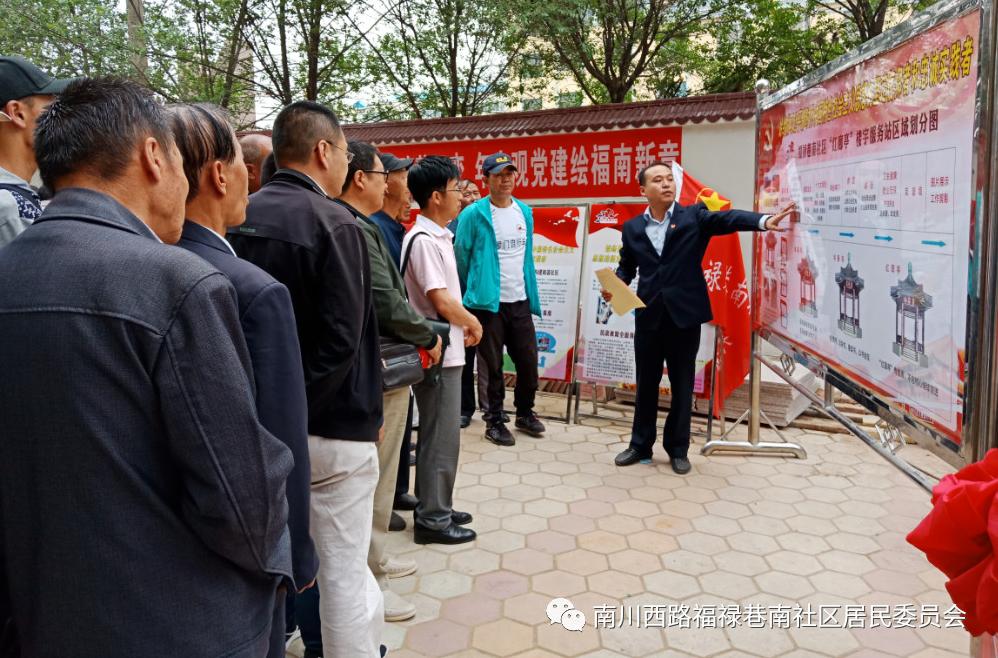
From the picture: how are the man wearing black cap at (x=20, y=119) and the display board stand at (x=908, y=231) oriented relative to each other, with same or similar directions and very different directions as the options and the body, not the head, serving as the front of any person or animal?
very different directions

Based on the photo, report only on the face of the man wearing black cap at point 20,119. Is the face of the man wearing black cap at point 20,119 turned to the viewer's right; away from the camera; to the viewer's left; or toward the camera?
to the viewer's right

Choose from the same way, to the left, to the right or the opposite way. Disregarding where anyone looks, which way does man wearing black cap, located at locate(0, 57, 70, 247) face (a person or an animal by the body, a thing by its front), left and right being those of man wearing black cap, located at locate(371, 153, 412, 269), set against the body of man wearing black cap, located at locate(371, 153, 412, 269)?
the same way

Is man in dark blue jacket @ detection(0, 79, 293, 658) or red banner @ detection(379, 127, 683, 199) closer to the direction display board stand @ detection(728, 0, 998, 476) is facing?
the man in dark blue jacket

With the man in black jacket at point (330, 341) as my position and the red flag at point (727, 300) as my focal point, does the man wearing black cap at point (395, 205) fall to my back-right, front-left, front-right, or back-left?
front-left

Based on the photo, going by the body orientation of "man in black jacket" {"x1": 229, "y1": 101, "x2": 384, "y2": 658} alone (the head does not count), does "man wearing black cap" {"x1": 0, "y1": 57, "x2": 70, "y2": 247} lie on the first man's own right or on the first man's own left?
on the first man's own left

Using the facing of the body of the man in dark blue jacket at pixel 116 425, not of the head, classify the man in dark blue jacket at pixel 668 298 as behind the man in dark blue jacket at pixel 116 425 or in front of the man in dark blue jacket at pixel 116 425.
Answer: in front

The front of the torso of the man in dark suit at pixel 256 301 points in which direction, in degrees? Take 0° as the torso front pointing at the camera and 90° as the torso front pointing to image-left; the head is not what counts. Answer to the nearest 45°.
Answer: approximately 225°

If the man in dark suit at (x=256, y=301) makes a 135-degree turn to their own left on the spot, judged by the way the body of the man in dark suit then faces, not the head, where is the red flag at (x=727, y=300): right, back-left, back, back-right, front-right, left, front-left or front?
back-right

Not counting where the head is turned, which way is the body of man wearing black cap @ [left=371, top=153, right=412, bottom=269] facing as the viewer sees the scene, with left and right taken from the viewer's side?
facing to the right of the viewer

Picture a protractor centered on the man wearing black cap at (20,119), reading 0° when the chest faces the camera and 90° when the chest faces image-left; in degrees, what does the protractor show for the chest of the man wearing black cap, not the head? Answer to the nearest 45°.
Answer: approximately 270°

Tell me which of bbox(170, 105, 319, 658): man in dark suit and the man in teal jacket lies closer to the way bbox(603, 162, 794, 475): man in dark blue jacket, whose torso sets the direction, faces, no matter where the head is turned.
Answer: the man in dark suit

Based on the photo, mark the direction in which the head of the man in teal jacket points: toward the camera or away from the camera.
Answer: toward the camera

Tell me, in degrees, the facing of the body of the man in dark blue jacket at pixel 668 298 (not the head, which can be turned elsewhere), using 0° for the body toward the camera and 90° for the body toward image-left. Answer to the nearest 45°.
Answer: approximately 0°

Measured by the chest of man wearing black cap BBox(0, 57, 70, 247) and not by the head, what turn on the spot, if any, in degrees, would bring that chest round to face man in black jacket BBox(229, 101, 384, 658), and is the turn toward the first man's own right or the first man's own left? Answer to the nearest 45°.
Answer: approximately 45° to the first man's own right

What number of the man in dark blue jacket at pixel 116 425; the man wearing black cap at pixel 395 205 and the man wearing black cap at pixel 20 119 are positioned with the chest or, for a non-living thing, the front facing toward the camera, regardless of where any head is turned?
0

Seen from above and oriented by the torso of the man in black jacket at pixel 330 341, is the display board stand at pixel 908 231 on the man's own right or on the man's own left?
on the man's own right

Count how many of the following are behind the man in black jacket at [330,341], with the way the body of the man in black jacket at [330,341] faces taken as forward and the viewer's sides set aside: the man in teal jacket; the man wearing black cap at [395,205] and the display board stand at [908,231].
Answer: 0

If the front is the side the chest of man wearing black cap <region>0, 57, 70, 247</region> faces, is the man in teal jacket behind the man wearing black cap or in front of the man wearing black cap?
in front

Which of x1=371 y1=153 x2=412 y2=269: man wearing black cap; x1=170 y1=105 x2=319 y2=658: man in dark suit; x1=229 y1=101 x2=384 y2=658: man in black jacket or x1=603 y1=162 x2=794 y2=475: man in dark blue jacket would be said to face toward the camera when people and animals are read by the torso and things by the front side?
x1=603 y1=162 x2=794 y2=475: man in dark blue jacket

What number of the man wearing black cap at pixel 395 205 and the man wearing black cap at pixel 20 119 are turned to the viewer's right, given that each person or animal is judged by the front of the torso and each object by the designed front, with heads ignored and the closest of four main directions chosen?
2
